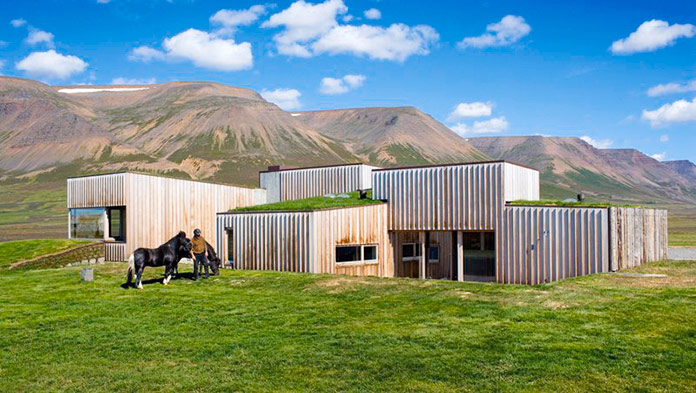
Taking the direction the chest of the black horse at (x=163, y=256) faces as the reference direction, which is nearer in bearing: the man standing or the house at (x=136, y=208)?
the man standing

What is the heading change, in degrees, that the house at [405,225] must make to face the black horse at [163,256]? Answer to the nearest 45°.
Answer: approximately 45° to its right

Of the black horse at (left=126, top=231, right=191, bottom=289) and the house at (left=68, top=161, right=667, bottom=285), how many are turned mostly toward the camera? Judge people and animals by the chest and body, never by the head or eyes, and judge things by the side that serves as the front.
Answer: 1

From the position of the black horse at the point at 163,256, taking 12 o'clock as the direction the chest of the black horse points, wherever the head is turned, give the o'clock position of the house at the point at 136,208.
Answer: The house is roughly at 9 o'clock from the black horse.

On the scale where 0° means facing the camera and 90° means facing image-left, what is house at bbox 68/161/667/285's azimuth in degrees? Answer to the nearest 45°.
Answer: approximately 0°

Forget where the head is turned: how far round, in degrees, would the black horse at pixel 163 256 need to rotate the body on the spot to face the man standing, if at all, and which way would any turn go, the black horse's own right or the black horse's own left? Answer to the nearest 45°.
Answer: approximately 45° to the black horse's own left

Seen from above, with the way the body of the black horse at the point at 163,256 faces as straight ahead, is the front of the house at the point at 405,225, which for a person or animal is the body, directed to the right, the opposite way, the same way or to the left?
to the right

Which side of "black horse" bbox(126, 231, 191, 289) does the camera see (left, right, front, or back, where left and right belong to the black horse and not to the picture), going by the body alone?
right
